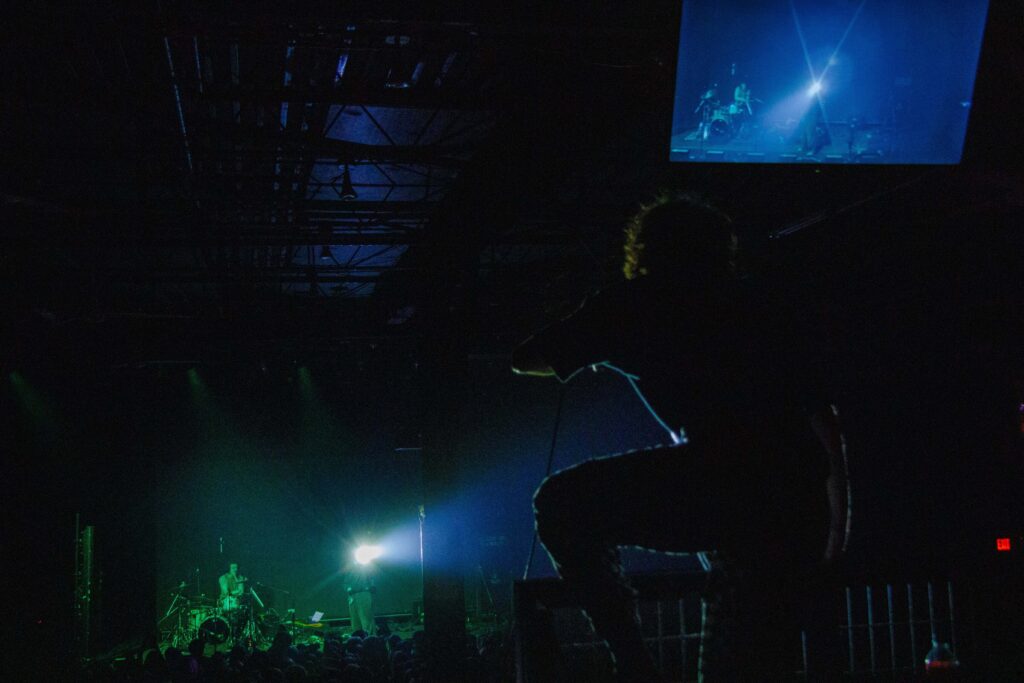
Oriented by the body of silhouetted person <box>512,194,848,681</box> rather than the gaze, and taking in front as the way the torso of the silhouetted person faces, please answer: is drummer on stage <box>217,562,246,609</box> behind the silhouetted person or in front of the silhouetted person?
in front

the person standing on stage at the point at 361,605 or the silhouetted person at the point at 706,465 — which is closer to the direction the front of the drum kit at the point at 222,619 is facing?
the silhouetted person

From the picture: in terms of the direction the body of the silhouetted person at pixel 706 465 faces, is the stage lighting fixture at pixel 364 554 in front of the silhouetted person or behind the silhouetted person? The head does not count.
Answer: in front

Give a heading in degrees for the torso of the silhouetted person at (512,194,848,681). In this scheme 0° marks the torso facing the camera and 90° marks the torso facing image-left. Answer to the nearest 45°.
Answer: approximately 135°

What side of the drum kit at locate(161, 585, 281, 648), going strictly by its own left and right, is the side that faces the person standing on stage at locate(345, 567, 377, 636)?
left

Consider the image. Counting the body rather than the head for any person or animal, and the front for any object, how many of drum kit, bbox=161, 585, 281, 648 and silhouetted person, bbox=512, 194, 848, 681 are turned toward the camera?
1

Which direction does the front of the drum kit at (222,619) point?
toward the camera

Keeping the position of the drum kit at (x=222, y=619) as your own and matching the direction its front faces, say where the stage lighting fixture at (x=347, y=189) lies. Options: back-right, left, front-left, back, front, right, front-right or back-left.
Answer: front

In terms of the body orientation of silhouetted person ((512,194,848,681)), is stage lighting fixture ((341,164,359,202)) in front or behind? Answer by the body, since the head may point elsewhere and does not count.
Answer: in front

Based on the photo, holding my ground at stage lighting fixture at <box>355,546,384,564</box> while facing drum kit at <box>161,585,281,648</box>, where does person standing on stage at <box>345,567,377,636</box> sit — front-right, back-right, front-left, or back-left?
front-left
